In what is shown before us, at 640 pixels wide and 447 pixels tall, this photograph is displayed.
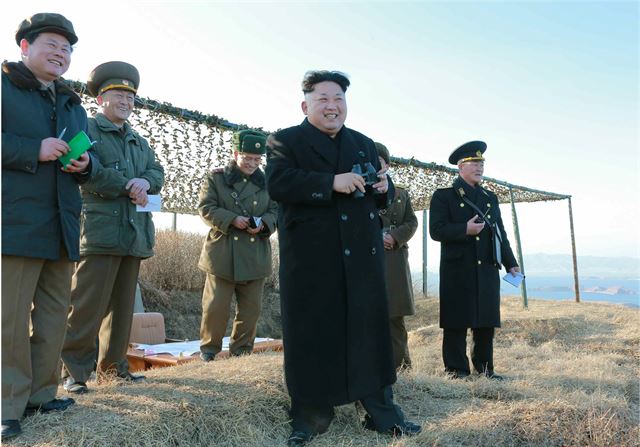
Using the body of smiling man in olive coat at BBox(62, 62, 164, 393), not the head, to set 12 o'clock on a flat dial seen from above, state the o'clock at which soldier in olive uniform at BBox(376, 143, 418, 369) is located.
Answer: The soldier in olive uniform is roughly at 10 o'clock from the smiling man in olive coat.

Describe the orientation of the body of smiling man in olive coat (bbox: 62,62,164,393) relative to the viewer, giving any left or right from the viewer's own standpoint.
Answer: facing the viewer and to the right of the viewer

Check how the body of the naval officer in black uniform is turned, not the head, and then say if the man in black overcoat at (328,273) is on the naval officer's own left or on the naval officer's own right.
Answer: on the naval officer's own right

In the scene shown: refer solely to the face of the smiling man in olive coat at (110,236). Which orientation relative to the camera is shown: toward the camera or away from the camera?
toward the camera

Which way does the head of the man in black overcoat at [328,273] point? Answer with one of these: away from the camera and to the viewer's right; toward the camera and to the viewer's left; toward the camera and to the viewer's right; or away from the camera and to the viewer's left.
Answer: toward the camera and to the viewer's right

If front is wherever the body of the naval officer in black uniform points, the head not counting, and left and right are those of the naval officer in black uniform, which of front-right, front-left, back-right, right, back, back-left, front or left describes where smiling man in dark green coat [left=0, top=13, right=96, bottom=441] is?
right

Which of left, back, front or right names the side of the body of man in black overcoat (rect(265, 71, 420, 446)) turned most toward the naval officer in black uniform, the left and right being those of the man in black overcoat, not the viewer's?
left

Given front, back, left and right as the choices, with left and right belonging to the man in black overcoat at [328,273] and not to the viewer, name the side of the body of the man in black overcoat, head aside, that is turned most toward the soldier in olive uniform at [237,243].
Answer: back

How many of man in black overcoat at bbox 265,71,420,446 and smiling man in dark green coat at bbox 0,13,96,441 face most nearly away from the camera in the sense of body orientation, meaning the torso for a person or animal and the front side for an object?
0

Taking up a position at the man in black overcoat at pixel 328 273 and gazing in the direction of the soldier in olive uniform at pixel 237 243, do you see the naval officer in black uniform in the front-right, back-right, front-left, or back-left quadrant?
front-right

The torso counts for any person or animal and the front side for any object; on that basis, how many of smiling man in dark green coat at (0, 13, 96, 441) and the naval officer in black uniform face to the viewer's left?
0

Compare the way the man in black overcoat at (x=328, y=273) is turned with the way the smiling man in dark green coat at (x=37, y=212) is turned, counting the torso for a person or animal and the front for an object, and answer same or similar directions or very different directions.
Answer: same or similar directions

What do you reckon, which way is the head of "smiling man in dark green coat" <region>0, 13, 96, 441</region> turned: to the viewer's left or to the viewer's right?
to the viewer's right

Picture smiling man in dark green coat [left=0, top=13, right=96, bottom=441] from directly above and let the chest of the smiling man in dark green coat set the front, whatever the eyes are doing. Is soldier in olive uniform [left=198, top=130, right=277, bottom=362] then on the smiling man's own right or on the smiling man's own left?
on the smiling man's own left

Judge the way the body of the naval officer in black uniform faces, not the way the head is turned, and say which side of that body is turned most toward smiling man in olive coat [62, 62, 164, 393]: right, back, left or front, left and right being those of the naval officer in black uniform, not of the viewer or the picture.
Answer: right
